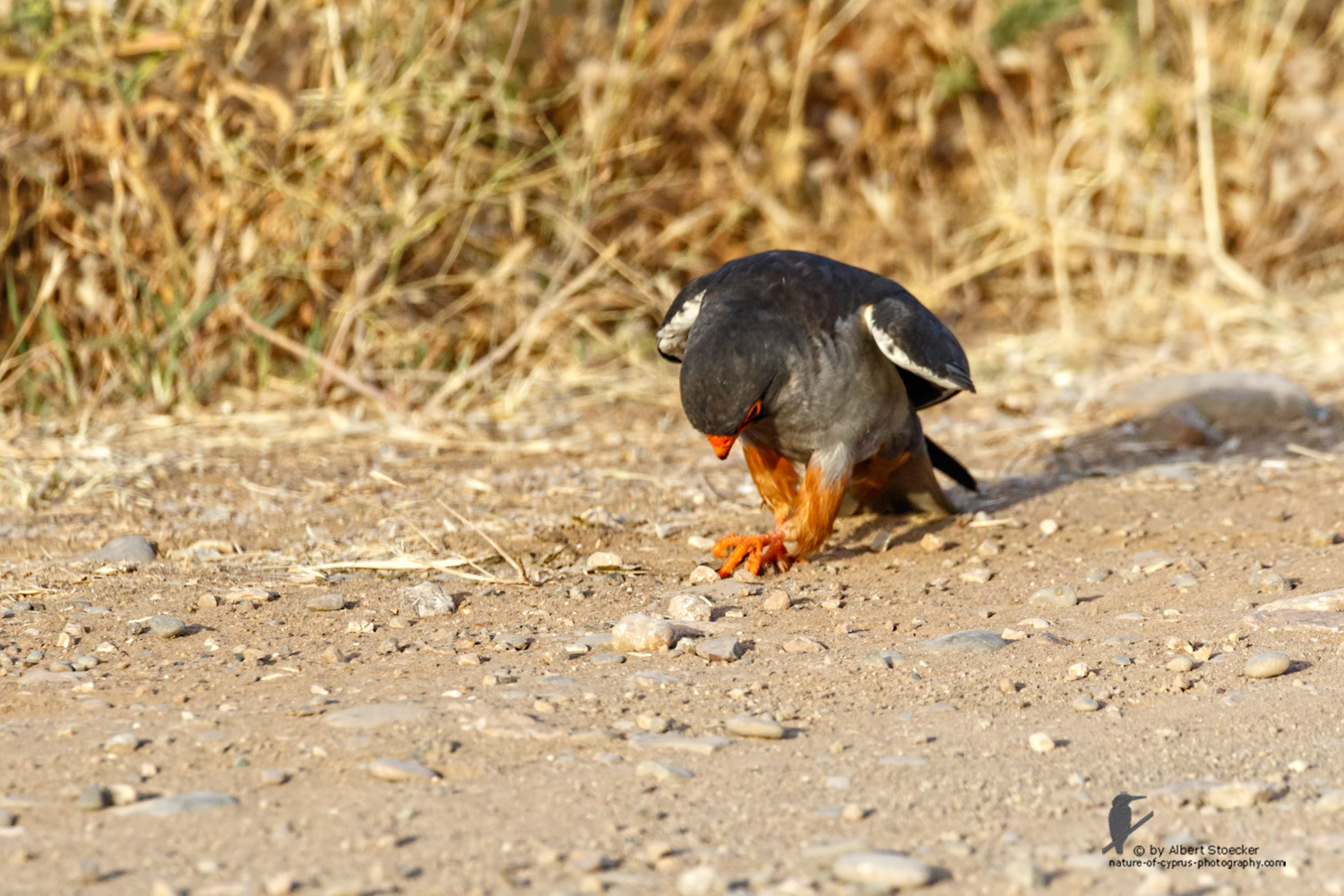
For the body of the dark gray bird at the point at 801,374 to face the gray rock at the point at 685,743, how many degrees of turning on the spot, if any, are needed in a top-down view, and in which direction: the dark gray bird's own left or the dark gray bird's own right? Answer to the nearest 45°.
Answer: approximately 45° to the dark gray bird's own left

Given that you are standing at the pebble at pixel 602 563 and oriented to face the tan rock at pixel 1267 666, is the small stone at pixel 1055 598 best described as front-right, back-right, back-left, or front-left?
front-left

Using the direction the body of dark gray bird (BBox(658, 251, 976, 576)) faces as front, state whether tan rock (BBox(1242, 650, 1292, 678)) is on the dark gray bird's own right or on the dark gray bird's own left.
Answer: on the dark gray bird's own left

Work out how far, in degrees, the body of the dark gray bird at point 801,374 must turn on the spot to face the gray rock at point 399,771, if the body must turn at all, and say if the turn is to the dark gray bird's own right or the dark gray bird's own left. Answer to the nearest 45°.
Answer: approximately 45° to the dark gray bird's own left

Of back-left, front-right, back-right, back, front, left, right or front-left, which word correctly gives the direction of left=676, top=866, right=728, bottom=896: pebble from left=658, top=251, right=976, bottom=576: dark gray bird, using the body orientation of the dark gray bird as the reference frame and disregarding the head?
front-left

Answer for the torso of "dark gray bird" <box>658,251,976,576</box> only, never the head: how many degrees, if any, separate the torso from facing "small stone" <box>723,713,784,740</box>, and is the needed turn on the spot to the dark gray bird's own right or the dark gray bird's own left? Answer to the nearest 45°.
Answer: approximately 45° to the dark gray bird's own left

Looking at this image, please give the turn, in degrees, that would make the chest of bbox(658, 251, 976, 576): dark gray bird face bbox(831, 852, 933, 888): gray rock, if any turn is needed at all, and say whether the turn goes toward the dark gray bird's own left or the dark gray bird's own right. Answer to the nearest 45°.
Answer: approximately 45° to the dark gray bird's own left

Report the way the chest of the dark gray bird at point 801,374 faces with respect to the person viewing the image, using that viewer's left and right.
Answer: facing the viewer and to the left of the viewer

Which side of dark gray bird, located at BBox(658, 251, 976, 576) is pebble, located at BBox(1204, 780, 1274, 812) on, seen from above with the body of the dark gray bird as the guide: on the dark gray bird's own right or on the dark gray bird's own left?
on the dark gray bird's own left

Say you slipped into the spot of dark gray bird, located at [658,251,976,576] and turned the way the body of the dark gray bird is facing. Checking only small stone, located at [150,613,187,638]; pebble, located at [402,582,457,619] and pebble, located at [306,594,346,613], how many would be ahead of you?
3

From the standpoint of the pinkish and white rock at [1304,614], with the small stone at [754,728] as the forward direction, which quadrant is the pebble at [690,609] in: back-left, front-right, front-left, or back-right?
front-right

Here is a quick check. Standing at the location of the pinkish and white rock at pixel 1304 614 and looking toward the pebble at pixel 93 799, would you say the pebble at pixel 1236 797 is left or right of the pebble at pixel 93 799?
left

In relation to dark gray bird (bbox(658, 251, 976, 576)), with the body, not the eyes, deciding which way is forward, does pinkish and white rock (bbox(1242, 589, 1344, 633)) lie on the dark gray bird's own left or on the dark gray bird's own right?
on the dark gray bird's own left

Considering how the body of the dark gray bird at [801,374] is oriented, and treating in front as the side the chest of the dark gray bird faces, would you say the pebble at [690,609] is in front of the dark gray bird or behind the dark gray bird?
in front

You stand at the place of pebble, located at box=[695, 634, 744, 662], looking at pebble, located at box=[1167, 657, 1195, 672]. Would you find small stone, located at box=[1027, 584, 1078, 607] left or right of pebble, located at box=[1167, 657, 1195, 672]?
left
